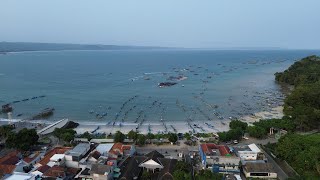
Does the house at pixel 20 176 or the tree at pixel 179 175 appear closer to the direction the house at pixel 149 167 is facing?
the tree

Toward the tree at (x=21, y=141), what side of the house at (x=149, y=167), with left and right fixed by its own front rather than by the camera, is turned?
right

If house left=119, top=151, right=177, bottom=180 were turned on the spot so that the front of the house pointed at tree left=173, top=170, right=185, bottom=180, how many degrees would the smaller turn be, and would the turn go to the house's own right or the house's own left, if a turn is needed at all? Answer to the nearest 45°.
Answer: approximately 45° to the house's own left

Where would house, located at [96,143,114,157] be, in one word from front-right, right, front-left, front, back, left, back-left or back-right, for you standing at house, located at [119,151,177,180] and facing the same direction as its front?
back-right

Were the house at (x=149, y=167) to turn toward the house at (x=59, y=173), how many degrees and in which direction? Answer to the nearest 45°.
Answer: approximately 90° to its right

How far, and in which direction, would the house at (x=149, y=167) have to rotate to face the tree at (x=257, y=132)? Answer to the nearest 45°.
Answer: approximately 135° to its left

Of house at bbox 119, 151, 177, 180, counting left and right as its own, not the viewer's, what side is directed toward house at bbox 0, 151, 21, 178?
right

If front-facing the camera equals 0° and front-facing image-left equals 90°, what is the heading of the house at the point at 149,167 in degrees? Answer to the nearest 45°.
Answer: approximately 0°

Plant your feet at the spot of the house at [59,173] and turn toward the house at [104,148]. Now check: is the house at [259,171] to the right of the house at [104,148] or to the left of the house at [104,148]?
right

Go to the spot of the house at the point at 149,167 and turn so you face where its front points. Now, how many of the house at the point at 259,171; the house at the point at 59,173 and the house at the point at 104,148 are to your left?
1

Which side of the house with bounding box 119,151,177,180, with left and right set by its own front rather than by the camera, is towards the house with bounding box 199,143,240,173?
left

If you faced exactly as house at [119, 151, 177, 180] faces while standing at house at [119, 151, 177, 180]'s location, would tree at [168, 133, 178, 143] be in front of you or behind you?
behind

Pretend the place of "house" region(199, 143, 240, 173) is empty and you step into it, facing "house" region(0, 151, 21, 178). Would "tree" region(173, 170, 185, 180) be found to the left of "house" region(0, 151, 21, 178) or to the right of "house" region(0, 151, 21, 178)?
left

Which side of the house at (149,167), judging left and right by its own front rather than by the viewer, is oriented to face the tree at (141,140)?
back

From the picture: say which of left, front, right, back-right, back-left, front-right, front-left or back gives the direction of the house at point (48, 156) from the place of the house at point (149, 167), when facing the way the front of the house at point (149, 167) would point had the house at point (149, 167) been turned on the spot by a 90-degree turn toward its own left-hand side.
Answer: back
